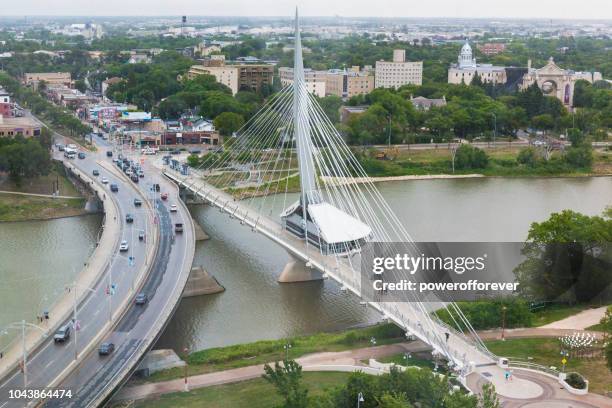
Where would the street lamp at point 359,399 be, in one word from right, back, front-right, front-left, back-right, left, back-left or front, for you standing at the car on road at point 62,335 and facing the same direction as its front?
left

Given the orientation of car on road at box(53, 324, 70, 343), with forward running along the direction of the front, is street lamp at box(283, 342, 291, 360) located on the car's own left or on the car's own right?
on the car's own left

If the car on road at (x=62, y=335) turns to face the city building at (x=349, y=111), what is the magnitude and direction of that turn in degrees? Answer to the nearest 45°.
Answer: approximately 180°

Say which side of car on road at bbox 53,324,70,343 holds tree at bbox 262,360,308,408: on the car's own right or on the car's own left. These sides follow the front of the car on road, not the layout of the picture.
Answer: on the car's own left

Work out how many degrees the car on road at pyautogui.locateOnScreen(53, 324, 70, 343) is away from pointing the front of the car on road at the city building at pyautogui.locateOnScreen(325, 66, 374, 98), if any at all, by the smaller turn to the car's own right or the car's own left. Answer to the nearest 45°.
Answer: approximately 180°

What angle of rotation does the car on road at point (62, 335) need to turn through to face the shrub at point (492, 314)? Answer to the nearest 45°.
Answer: approximately 135° to its left

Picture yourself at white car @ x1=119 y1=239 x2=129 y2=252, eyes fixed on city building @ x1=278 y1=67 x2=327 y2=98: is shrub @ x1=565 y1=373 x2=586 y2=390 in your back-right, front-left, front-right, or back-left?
back-right

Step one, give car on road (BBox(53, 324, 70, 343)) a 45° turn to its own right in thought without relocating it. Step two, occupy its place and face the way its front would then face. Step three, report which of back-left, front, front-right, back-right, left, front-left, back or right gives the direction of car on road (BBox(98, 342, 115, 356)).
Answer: back-left

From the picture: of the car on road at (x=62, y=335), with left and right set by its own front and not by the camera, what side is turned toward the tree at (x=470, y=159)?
back

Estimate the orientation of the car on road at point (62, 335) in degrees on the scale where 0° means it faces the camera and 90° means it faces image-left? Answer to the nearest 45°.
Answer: approximately 45°

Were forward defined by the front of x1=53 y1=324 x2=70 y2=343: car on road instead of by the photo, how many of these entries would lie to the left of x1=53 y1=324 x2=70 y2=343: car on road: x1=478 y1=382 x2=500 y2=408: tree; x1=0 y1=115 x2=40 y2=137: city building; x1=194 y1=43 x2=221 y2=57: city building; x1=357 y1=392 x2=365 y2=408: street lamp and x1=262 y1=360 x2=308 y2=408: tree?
3

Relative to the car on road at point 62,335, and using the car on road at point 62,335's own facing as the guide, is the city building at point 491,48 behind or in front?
behind
